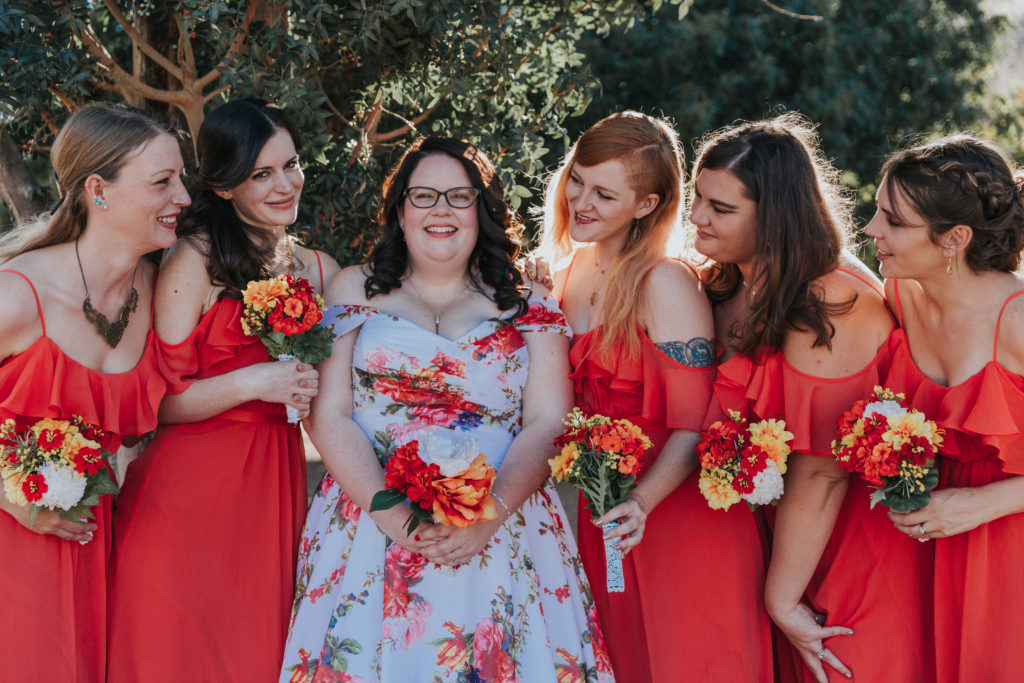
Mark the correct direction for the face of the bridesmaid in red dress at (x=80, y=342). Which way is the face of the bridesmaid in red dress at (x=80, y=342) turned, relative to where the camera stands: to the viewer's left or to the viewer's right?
to the viewer's right

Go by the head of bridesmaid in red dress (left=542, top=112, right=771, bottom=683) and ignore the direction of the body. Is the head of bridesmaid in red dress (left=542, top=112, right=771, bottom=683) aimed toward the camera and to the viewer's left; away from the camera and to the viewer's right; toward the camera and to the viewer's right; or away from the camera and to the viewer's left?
toward the camera and to the viewer's left

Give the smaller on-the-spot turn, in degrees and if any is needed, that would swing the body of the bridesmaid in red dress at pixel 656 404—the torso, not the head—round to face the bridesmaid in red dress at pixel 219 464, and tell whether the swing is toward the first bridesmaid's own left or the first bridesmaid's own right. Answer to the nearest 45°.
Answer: approximately 45° to the first bridesmaid's own right

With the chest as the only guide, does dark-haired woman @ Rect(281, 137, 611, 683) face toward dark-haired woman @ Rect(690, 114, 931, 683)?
no

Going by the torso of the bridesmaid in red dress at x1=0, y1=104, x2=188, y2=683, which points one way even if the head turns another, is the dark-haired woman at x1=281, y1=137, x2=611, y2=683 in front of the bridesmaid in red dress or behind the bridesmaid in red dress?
in front

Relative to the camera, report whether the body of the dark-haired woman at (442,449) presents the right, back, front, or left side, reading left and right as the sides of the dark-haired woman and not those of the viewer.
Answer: front

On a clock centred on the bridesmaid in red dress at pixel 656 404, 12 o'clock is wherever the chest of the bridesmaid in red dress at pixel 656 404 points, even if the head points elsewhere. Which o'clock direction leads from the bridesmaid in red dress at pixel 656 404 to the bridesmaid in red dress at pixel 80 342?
the bridesmaid in red dress at pixel 80 342 is roughly at 1 o'clock from the bridesmaid in red dress at pixel 656 404.

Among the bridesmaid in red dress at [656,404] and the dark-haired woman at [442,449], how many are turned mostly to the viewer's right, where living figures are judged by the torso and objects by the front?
0

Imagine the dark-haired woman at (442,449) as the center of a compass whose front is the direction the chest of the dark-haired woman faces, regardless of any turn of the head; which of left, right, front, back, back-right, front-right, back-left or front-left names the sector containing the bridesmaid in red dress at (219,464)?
right

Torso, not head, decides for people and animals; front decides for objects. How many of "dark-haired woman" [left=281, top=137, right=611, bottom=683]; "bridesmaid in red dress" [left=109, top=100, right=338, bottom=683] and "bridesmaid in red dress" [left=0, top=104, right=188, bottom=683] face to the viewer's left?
0

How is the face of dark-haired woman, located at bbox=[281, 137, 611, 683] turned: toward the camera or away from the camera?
toward the camera

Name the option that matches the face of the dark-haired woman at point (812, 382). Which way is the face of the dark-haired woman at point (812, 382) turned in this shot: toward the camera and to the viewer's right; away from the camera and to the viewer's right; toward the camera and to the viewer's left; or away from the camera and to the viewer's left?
toward the camera and to the viewer's left

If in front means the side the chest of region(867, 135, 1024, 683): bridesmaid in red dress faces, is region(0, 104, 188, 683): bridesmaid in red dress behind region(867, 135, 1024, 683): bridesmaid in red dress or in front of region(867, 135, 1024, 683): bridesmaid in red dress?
in front
